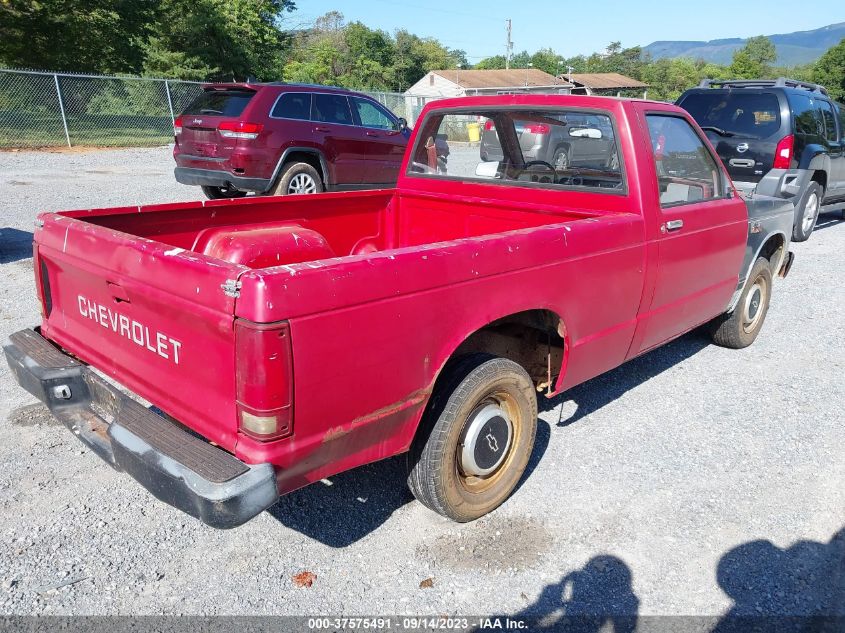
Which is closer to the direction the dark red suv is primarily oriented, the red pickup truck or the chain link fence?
the chain link fence

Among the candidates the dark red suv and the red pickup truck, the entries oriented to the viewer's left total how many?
0

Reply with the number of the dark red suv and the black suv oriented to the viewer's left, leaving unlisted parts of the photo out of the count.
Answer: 0

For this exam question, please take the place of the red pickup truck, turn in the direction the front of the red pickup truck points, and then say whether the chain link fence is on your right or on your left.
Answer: on your left

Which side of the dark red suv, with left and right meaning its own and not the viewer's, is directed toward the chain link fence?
left

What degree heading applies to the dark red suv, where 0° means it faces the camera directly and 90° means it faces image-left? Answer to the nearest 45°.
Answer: approximately 225°

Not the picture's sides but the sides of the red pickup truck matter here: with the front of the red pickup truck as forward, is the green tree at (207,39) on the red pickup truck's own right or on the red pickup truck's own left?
on the red pickup truck's own left

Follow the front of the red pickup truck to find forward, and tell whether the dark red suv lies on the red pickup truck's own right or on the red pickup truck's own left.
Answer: on the red pickup truck's own left

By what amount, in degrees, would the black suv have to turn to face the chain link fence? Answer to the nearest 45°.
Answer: approximately 135° to its left

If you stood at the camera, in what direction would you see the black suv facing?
facing away from the viewer and to the right of the viewer

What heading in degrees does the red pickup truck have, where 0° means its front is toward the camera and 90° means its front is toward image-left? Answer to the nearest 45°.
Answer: approximately 225°

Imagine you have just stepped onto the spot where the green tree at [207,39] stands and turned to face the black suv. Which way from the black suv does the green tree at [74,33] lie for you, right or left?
right
